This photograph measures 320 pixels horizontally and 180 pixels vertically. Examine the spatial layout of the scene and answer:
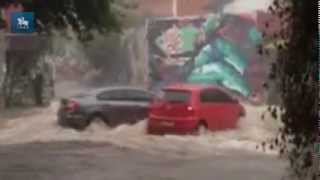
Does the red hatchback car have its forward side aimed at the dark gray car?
no

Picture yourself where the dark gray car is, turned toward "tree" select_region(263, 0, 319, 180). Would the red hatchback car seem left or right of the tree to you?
left

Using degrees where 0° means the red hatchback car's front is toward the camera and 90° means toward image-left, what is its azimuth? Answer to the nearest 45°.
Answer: approximately 225°
